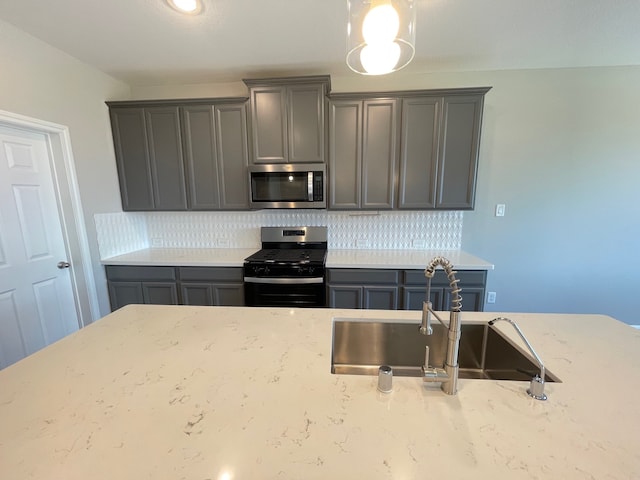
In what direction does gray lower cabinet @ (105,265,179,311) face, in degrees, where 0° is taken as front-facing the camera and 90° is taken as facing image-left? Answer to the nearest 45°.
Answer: approximately 0°

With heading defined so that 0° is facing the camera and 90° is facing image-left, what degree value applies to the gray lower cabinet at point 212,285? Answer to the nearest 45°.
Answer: approximately 0°

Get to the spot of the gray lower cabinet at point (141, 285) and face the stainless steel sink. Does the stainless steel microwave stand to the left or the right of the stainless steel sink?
left

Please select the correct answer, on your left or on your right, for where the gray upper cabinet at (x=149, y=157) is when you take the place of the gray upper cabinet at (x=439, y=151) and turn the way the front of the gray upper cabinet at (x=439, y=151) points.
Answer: on your right
